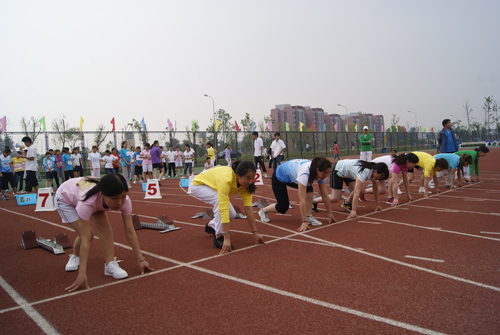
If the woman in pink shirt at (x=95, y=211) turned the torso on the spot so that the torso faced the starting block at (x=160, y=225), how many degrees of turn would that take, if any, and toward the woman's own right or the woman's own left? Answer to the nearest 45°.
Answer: approximately 135° to the woman's own left

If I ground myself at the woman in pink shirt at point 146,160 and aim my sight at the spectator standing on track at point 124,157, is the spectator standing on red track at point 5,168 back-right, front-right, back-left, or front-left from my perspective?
front-left

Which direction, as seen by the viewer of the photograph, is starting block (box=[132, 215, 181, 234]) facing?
facing to the right of the viewer

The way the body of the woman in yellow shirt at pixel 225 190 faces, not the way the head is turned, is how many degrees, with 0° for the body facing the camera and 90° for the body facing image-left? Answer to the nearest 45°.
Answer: approximately 315°

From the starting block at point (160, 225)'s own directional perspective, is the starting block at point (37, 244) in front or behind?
behind

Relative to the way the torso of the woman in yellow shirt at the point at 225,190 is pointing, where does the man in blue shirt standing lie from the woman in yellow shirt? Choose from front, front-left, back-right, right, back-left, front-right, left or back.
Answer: left

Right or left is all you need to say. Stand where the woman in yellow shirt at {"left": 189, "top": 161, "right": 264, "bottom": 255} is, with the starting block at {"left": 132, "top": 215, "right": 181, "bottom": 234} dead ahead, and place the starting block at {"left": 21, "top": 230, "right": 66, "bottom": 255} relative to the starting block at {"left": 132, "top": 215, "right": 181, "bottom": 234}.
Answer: left

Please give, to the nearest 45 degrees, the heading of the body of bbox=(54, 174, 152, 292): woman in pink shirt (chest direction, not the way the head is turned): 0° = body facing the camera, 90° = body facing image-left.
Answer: approximately 315°

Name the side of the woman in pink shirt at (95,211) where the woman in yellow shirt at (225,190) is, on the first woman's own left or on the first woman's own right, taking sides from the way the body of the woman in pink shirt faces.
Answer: on the first woman's own left

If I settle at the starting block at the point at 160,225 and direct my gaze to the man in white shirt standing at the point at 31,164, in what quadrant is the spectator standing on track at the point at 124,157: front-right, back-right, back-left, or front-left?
front-right

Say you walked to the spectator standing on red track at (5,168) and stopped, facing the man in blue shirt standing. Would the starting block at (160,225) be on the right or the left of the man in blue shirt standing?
right

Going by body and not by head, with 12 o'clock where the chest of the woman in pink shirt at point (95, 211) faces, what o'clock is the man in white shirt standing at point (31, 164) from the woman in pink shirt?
The man in white shirt standing is roughly at 7 o'clock from the woman in pink shirt.

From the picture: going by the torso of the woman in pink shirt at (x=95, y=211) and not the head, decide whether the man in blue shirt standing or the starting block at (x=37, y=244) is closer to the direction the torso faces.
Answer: the man in blue shirt standing

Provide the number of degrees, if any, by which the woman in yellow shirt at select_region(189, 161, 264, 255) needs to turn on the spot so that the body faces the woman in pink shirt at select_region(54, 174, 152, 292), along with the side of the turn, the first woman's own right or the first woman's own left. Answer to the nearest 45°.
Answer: approximately 90° to the first woman's own right

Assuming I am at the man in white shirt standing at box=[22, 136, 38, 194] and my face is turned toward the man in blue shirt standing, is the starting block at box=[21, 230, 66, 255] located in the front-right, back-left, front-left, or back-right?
front-right

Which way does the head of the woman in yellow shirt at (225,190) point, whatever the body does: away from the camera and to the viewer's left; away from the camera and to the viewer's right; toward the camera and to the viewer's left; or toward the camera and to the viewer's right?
toward the camera and to the viewer's right

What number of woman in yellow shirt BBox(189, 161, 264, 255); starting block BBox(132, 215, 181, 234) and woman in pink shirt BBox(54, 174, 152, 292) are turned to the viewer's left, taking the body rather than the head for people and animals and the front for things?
0

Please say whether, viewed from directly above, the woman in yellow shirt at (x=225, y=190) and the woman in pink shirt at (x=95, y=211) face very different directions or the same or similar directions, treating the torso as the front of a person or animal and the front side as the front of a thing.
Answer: same or similar directions

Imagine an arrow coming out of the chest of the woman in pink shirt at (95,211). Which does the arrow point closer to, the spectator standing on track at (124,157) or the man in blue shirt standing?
the man in blue shirt standing
